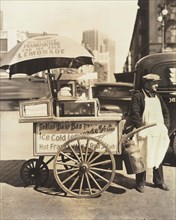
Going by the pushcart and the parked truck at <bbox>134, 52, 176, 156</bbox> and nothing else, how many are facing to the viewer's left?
1

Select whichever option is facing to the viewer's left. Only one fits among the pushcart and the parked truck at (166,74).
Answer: the pushcart

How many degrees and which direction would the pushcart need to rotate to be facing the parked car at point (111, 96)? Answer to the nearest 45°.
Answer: approximately 90° to its right

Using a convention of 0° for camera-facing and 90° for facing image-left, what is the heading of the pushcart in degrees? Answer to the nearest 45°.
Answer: approximately 90°
